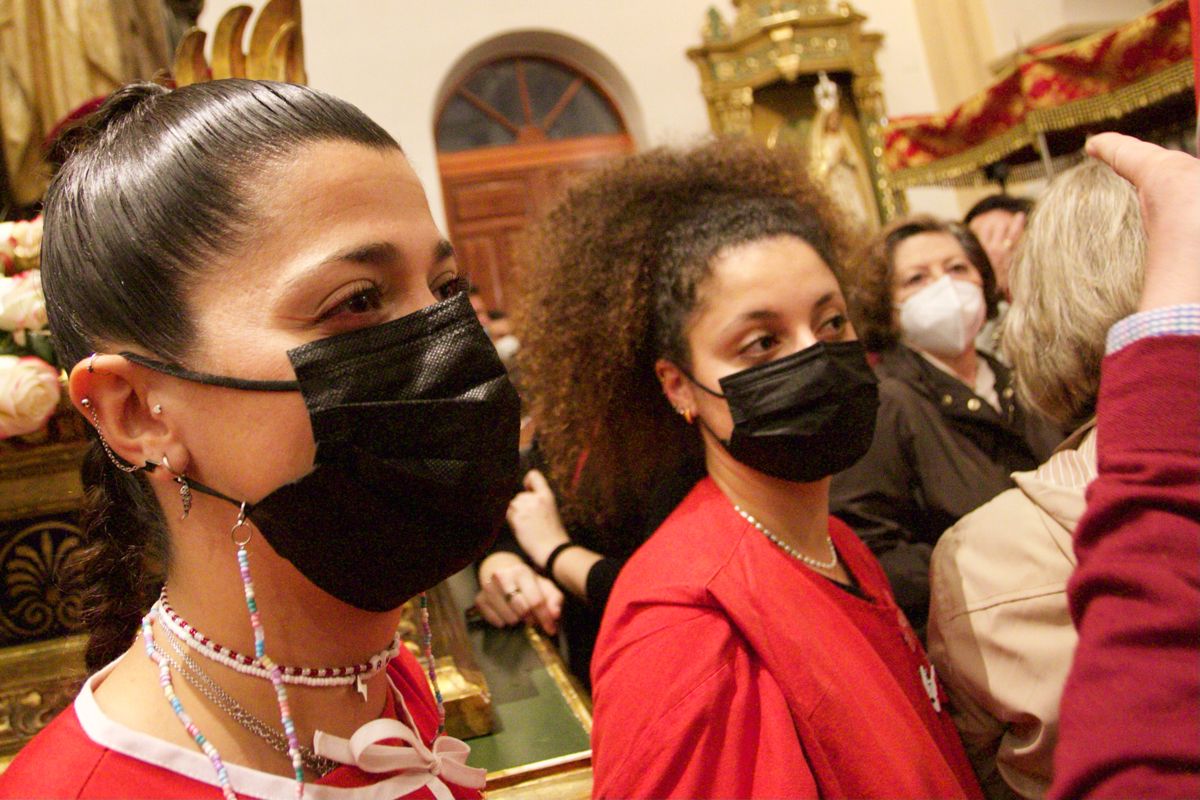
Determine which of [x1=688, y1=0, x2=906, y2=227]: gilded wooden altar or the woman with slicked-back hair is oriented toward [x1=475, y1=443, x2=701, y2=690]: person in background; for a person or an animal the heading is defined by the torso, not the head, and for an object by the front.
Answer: the gilded wooden altar

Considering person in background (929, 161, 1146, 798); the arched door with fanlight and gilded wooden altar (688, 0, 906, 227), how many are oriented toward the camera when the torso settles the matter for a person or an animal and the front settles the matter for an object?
2

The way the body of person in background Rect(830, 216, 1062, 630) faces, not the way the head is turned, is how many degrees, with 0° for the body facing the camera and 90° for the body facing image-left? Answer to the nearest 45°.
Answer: approximately 315°

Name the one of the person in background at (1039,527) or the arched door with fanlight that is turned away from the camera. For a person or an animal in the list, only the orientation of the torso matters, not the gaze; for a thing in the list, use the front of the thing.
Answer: the person in background

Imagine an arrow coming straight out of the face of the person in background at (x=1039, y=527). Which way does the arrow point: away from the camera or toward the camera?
away from the camera

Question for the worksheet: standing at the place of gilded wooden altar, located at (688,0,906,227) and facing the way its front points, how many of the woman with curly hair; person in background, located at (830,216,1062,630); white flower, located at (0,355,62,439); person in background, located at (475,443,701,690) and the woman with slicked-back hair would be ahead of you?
5

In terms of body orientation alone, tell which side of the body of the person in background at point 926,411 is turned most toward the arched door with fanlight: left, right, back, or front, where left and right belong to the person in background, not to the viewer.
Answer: back

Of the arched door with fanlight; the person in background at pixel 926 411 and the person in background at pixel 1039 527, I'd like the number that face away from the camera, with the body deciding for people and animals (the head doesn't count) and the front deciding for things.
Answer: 1

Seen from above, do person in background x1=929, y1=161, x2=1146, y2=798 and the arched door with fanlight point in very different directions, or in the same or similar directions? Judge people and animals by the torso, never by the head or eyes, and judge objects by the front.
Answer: very different directions

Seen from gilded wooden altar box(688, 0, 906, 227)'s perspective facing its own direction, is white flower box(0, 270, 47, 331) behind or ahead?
ahead

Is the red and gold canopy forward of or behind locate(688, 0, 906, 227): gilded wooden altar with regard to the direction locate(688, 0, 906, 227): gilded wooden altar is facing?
forward

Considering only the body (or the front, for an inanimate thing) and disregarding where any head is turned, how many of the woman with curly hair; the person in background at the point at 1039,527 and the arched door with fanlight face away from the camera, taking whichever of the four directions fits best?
1

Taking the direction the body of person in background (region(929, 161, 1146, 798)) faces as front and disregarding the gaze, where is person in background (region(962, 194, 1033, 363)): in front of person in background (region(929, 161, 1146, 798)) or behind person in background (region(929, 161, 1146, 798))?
in front

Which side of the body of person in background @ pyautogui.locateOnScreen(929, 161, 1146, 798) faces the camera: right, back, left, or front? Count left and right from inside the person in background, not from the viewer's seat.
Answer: back
